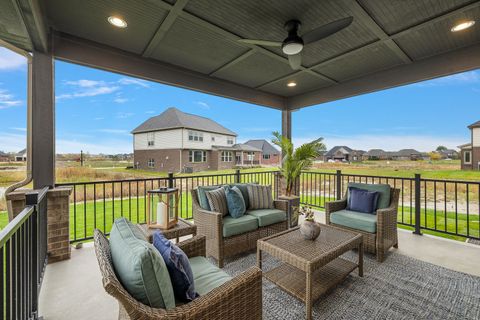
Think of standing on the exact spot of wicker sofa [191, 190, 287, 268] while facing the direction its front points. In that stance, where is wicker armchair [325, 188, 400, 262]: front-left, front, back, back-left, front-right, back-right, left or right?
front-left

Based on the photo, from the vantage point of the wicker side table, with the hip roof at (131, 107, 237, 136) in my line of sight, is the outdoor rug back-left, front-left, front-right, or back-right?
back-right

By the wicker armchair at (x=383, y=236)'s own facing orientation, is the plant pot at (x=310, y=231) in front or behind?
in front

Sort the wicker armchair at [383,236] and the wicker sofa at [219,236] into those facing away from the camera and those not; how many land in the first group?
0

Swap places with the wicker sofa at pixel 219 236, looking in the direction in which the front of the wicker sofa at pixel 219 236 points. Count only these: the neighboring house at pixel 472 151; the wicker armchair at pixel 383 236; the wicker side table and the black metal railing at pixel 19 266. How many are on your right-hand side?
2

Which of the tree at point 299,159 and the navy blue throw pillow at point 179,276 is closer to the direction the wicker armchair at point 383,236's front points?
the navy blue throw pillow

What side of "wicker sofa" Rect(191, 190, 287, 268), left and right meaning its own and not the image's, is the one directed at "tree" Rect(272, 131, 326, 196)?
left

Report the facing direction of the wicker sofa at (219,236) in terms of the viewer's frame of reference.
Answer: facing the viewer and to the right of the viewer

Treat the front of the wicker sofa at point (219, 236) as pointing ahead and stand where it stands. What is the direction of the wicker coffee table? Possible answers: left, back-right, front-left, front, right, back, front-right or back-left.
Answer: front

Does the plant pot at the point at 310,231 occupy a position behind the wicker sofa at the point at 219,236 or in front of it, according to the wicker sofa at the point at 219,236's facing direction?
in front

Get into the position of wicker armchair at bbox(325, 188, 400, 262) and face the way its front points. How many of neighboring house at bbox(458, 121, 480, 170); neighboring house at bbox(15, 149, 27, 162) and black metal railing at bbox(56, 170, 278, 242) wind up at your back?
1

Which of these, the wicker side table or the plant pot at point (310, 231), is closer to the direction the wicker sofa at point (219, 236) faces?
the plant pot

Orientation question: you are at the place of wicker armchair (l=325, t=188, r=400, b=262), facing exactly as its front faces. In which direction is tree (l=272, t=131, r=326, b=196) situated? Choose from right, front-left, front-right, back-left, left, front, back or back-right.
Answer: right

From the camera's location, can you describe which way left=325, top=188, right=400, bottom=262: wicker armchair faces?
facing the viewer and to the left of the viewer

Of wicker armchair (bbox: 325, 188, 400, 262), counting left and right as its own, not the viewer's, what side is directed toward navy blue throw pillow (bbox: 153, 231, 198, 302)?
front

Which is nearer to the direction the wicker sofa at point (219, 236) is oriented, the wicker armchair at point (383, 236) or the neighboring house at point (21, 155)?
the wicker armchair

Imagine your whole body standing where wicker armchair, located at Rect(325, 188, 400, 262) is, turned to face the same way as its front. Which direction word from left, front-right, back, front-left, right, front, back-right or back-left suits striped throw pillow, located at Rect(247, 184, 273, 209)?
front-right
